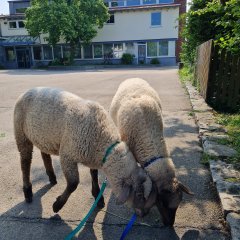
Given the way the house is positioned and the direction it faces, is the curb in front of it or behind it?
in front

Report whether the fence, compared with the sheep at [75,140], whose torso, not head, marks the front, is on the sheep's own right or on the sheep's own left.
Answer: on the sheep's own left

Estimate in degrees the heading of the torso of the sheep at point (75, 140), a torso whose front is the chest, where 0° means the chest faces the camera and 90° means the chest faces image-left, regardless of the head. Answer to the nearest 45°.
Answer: approximately 315°

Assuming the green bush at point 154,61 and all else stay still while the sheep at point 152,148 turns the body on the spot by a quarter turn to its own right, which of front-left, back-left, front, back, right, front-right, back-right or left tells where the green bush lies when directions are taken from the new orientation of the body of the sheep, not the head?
right

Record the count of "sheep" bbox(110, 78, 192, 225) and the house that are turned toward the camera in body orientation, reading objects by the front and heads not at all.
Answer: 2

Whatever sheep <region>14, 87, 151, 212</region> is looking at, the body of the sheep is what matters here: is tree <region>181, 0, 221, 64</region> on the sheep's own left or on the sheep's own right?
on the sheep's own left

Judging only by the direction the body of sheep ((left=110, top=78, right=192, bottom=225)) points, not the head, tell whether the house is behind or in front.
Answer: behind

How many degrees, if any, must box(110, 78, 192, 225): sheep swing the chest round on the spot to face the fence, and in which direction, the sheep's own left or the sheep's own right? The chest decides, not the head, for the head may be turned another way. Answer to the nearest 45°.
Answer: approximately 180°

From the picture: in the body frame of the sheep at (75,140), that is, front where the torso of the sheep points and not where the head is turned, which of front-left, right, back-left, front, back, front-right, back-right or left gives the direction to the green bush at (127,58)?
back-left
